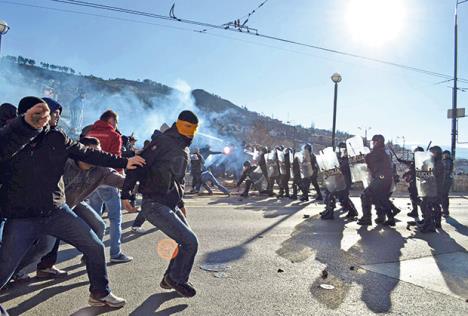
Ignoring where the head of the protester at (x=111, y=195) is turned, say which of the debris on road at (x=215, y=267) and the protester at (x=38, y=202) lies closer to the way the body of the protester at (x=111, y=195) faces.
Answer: the debris on road

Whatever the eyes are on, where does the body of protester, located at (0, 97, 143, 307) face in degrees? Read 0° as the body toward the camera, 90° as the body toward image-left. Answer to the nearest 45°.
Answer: approximately 270°

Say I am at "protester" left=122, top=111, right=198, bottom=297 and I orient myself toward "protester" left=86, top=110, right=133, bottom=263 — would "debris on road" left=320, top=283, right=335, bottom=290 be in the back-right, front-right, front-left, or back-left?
back-right

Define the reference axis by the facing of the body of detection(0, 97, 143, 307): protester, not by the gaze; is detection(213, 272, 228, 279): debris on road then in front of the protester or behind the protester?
in front

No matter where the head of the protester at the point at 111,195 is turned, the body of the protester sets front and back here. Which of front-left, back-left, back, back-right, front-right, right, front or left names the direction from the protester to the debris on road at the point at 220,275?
front-right

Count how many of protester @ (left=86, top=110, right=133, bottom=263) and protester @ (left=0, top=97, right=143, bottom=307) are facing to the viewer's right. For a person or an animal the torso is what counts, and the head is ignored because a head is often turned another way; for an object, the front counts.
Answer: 2

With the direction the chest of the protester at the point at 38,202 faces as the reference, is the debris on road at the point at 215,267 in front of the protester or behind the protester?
in front

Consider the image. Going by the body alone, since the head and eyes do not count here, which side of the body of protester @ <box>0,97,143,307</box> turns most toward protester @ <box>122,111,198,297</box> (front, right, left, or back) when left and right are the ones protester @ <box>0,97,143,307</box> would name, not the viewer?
left

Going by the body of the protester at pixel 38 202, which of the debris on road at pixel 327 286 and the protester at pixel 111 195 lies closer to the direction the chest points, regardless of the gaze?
the debris on road

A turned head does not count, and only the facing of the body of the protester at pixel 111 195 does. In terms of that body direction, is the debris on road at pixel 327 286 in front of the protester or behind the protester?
in front

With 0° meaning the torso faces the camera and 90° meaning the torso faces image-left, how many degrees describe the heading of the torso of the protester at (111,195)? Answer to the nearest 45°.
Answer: approximately 270°
